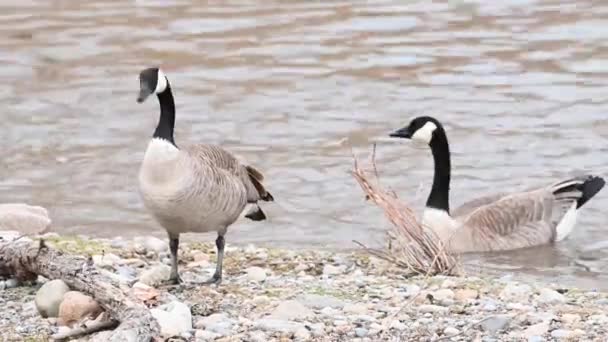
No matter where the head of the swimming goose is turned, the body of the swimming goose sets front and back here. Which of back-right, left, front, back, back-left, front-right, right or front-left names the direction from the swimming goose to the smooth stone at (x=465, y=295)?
left

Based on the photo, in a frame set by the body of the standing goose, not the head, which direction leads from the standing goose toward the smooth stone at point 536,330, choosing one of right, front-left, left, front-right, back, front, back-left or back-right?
left

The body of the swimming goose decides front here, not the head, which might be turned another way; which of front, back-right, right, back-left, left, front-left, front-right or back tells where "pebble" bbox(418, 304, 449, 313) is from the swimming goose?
left

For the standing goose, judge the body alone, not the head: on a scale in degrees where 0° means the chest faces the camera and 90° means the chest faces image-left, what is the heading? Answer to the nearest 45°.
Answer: approximately 45°

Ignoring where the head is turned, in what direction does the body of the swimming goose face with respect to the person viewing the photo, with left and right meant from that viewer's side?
facing to the left of the viewer

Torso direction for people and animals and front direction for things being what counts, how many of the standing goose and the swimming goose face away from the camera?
0

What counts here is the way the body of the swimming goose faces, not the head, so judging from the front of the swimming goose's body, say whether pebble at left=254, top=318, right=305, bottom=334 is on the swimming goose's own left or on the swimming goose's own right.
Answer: on the swimming goose's own left

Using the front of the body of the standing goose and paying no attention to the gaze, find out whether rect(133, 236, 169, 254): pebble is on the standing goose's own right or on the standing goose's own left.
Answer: on the standing goose's own right

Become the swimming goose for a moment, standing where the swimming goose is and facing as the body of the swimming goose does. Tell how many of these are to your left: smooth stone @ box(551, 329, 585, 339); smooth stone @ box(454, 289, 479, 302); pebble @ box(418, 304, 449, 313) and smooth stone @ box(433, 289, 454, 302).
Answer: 4

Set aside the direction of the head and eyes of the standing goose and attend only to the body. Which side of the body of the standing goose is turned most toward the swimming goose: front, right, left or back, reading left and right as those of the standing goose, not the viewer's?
back

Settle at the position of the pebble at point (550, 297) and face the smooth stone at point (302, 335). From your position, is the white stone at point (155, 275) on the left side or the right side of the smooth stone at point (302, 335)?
right

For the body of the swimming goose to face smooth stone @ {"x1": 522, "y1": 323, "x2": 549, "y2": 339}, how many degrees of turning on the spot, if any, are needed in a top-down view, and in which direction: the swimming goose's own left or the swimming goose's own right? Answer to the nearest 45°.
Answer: approximately 90° to the swimming goose's own left

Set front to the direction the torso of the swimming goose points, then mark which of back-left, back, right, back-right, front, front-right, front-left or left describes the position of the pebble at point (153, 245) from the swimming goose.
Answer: front-left
